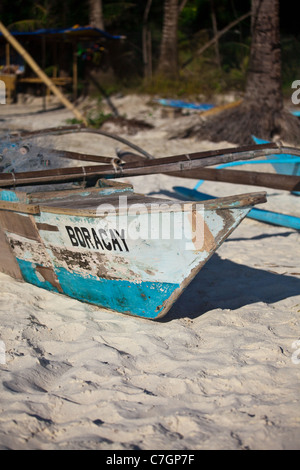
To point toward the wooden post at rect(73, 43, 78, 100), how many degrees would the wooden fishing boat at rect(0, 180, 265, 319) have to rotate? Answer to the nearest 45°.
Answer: approximately 135° to its left

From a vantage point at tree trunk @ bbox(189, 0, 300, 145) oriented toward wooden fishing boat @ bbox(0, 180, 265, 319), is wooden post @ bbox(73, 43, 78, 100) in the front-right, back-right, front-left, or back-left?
back-right

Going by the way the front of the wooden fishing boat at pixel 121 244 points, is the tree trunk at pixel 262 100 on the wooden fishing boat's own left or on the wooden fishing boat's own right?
on the wooden fishing boat's own left
